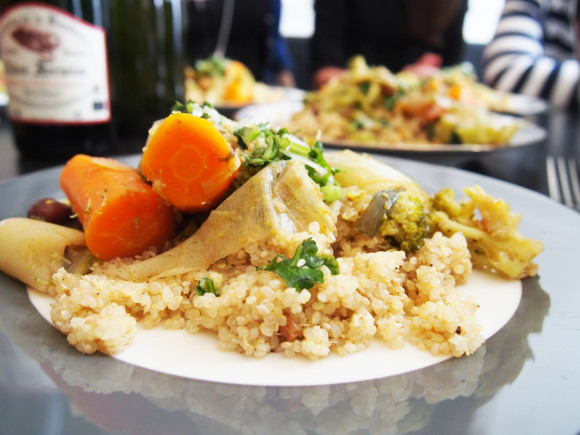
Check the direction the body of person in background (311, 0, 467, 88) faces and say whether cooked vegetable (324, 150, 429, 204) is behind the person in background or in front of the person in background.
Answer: in front

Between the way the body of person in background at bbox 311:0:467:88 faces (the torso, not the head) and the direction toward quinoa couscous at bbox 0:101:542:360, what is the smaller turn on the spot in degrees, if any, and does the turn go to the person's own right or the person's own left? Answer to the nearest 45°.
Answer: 0° — they already face it

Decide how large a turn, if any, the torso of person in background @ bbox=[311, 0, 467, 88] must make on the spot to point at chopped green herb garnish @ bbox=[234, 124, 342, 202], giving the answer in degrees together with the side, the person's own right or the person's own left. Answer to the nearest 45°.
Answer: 0° — they already face it

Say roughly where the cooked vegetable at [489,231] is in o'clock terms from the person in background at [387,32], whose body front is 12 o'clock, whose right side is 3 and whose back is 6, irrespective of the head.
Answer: The cooked vegetable is roughly at 12 o'clock from the person in background.

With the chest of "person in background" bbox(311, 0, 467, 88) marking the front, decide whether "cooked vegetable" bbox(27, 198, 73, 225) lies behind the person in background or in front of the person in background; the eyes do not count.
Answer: in front

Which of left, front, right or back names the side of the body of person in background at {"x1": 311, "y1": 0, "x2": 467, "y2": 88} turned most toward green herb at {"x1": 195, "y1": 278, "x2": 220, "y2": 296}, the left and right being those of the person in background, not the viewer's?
front

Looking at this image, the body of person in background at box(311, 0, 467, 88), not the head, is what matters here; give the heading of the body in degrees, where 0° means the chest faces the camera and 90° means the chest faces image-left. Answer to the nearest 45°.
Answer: approximately 0°

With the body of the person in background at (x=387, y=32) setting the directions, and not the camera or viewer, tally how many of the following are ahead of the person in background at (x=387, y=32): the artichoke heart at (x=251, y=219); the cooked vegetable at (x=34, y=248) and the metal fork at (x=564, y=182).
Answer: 3

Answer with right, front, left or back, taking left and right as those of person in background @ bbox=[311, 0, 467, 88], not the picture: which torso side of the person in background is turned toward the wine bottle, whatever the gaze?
front
